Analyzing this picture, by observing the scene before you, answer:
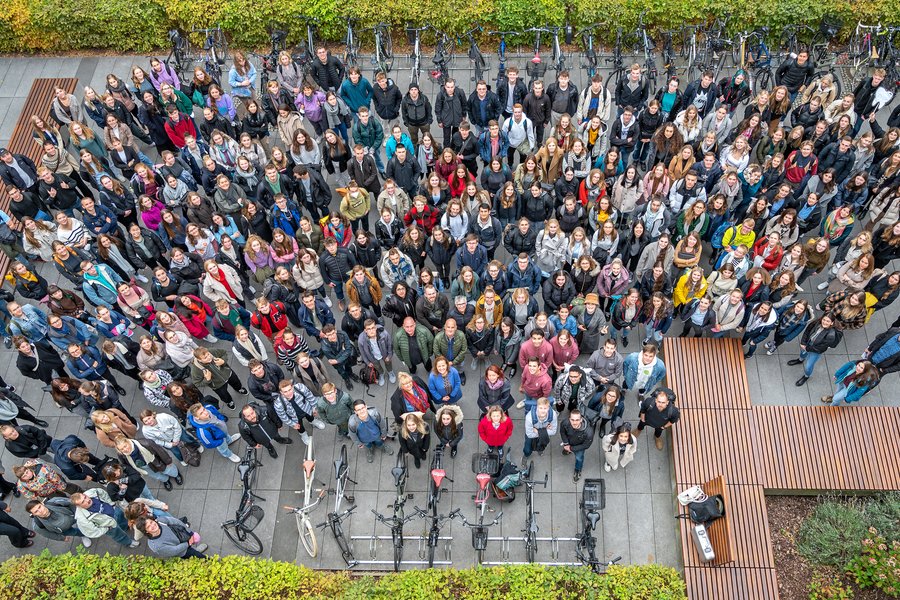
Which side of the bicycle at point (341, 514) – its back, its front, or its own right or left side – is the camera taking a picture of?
front

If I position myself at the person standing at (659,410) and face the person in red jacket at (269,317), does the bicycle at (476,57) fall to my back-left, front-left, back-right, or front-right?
front-right

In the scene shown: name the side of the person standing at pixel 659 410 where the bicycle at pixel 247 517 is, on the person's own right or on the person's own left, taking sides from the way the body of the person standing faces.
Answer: on the person's own right

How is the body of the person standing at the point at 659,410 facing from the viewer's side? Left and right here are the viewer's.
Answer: facing the viewer

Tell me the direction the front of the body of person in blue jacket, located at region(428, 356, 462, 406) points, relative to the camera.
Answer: toward the camera

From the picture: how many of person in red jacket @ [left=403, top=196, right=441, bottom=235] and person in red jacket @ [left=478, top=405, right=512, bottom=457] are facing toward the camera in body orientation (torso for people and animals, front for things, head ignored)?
2

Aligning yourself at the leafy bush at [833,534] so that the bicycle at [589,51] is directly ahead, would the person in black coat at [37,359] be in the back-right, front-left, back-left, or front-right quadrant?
front-left

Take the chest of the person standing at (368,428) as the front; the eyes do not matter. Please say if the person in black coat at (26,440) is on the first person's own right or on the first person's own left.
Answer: on the first person's own right

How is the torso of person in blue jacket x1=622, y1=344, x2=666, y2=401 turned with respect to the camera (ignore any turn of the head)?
toward the camera

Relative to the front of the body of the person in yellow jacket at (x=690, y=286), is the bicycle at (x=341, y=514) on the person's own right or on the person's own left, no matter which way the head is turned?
on the person's own right
